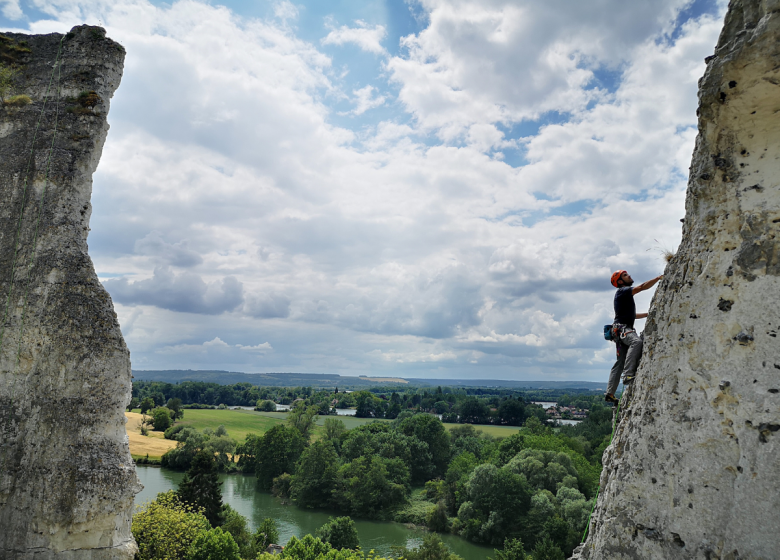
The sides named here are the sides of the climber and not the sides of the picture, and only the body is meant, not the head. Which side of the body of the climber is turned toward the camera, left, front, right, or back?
right

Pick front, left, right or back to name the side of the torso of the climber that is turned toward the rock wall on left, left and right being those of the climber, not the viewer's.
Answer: back

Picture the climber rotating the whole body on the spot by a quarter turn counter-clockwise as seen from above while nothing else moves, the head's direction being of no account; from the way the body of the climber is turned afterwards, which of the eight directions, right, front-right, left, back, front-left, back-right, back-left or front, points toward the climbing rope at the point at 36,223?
left

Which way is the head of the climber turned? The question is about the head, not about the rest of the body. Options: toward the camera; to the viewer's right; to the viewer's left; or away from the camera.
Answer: to the viewer's right

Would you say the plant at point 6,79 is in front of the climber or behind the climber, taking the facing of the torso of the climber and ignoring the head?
behind
